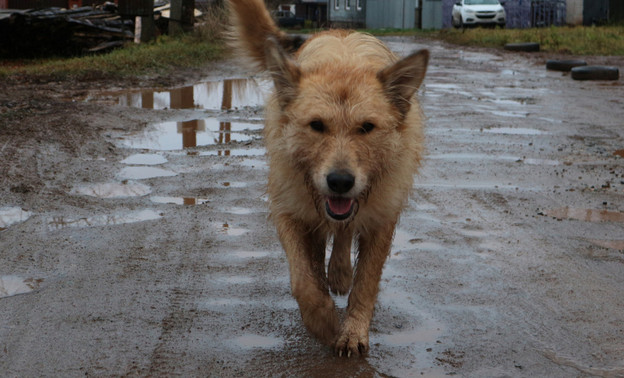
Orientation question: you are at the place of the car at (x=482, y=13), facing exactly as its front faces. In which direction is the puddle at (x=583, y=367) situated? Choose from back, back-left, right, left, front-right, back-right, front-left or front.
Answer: front-right

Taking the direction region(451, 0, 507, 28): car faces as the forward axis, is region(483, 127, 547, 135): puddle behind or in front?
in front

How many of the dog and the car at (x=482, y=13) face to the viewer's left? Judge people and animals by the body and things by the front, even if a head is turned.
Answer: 0

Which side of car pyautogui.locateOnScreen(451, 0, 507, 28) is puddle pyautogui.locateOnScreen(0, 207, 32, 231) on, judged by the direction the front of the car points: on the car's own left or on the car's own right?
on the car's own right

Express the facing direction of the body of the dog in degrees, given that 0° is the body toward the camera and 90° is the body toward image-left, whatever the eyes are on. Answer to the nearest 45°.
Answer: approximately 0°

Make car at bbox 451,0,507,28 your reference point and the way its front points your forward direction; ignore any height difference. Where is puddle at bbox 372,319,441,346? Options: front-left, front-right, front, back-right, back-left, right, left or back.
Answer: front-right
